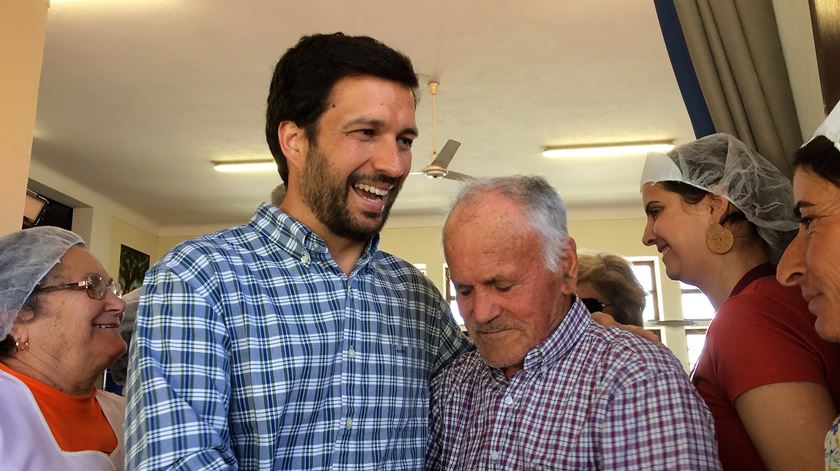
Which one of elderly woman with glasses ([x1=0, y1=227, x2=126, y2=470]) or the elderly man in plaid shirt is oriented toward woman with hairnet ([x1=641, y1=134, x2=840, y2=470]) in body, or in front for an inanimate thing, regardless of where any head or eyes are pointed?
the elderly woman with glasses

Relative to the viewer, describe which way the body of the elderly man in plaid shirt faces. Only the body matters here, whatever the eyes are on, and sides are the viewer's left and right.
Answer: facing the viewer and to the left of the viewer

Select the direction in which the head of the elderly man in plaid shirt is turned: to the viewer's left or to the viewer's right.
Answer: to the viewer's left

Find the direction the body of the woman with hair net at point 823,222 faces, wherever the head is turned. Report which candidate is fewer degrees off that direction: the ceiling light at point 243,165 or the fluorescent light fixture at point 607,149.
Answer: the ceiling light

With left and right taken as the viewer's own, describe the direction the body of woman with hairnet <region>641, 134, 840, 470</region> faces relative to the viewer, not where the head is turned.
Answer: facing to the left of the viewer

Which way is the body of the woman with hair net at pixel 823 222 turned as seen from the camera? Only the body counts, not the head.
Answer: to the viewer's left

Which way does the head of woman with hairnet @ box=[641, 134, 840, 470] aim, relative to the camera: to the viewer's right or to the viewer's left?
to the viewer's left

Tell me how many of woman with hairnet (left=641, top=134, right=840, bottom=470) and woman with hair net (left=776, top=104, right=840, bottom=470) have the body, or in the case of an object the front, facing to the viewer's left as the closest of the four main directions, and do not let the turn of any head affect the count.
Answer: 2

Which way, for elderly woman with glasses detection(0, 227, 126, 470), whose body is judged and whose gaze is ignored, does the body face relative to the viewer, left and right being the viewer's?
facing the viewer and to the right of the viewer

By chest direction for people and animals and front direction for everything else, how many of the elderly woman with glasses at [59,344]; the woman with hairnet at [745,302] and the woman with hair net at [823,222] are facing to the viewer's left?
2
